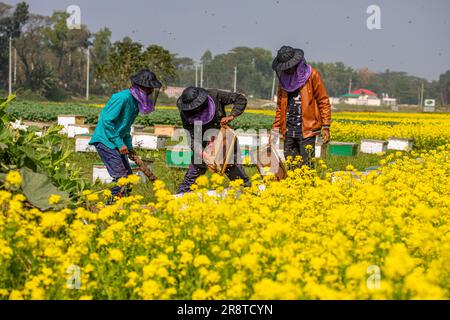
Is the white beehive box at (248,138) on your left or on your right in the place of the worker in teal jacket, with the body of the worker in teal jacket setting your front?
on your left

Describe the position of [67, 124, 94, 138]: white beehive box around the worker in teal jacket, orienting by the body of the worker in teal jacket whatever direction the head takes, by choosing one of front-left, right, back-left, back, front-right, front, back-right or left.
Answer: left

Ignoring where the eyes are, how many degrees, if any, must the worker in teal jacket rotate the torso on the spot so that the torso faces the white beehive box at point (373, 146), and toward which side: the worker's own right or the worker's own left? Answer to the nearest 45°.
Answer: approximately 45° to the worker's own left

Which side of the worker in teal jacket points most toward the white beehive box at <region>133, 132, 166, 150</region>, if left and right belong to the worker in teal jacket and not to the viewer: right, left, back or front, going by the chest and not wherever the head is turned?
left

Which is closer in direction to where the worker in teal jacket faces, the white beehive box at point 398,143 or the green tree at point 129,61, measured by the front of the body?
the white beehive box

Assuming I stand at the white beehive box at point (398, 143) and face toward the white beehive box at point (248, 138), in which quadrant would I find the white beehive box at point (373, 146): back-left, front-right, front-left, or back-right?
front-left

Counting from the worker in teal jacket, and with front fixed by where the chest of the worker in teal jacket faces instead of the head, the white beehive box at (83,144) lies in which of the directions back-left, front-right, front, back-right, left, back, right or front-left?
left

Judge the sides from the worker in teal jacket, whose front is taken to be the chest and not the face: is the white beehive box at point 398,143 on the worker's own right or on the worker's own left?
on the worker's own left

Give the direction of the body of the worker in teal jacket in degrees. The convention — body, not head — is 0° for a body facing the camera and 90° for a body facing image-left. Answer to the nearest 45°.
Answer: approximately 270°
